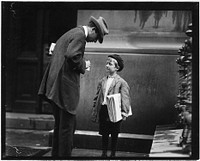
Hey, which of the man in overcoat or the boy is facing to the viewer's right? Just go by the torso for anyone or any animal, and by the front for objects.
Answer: the man in overcoat

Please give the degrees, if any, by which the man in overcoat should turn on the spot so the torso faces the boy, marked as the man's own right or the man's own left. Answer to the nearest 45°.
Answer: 0° — they already face them

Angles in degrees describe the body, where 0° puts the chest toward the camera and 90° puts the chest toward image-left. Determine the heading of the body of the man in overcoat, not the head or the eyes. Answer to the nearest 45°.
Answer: approximately 270°

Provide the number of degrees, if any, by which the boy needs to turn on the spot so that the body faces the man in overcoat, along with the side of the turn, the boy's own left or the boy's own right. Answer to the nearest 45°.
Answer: approximately 45° to the boy's own right

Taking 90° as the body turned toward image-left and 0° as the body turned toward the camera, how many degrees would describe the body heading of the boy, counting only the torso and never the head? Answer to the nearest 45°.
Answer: approximately 45°

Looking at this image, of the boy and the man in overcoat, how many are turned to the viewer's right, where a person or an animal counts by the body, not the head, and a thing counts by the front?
1

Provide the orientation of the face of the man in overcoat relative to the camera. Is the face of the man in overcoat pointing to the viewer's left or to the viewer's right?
to the viewer's right
